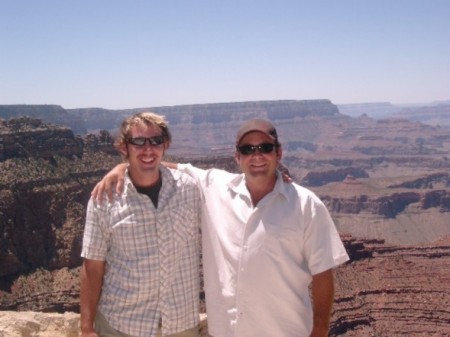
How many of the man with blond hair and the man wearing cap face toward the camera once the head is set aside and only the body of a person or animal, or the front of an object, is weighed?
2

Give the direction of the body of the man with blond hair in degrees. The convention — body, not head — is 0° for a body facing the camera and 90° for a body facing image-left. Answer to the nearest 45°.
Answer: approximately 0°

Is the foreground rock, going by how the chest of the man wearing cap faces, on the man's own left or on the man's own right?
on the man's own right

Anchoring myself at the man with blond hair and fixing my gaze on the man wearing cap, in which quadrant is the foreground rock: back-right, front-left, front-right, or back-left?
back-left

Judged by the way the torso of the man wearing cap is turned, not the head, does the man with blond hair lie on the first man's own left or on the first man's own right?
on the first man's own right

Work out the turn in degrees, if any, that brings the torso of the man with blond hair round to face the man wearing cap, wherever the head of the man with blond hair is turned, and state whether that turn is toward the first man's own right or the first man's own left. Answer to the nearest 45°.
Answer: approximately 90° to the first man's own left
